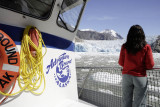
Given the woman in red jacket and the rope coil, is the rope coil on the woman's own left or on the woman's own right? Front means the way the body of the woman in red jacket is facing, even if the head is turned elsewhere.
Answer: on the woman's own left

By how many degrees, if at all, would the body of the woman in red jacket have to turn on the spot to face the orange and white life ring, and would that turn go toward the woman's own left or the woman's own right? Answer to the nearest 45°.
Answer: approximately 135° to the woman's own left

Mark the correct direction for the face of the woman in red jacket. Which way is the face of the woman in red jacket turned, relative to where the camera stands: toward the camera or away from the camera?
away from the camera

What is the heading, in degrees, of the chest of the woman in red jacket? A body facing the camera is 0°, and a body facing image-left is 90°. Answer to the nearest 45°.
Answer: approximately 180°
